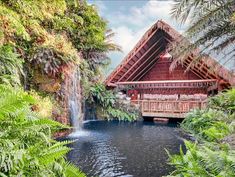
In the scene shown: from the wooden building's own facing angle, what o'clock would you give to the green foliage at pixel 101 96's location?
The green foliage is roughly at 2 o'clock from the wooden building.

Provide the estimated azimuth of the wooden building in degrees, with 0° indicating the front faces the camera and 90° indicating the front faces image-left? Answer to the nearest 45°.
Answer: approximately 0°

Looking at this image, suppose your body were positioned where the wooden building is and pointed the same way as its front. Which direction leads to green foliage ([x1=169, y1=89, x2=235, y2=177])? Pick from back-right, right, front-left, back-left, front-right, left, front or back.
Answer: front

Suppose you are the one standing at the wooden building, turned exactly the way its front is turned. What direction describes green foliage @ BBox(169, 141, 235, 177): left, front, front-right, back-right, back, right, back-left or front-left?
front

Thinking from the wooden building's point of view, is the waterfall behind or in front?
in front

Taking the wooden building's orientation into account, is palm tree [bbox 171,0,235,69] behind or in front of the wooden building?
in front

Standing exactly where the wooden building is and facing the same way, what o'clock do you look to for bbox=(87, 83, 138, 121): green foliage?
The green foliage is roughly at 2 o'clock from the wooden building.

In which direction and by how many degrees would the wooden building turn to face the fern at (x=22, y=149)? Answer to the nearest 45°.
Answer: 0° — it already faces it

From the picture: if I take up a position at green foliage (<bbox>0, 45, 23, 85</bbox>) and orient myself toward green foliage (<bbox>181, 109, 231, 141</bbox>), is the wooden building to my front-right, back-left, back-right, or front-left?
front-left

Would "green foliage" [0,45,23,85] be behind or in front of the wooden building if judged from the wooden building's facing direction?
in front
